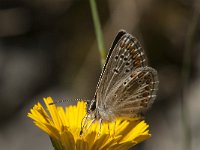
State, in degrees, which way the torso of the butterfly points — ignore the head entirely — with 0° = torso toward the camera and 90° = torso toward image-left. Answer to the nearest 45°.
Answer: approximately 90°
